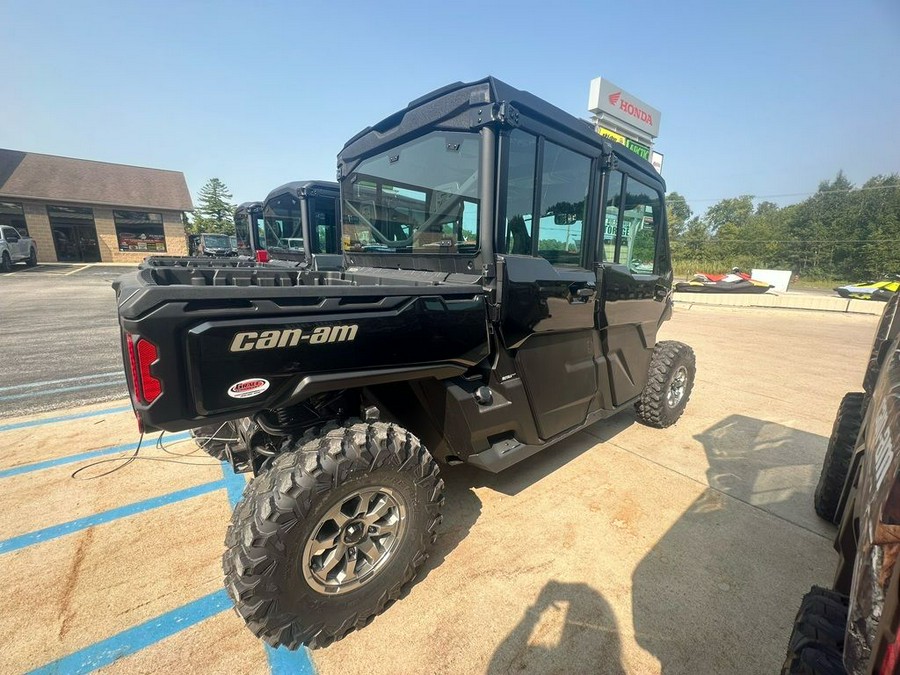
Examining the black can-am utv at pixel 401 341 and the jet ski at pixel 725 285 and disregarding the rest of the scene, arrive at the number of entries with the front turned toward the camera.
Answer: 0

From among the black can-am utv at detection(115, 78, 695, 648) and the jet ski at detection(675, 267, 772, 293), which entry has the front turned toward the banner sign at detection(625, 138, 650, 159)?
the black can-am utv

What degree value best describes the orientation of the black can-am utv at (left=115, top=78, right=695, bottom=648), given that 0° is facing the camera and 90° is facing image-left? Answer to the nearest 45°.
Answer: approximately 225°

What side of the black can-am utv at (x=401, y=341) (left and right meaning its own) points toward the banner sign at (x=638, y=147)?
front

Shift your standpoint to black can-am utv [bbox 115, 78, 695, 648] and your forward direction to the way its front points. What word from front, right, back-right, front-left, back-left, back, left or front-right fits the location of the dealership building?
left

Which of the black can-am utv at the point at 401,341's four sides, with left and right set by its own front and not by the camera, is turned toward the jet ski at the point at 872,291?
front
